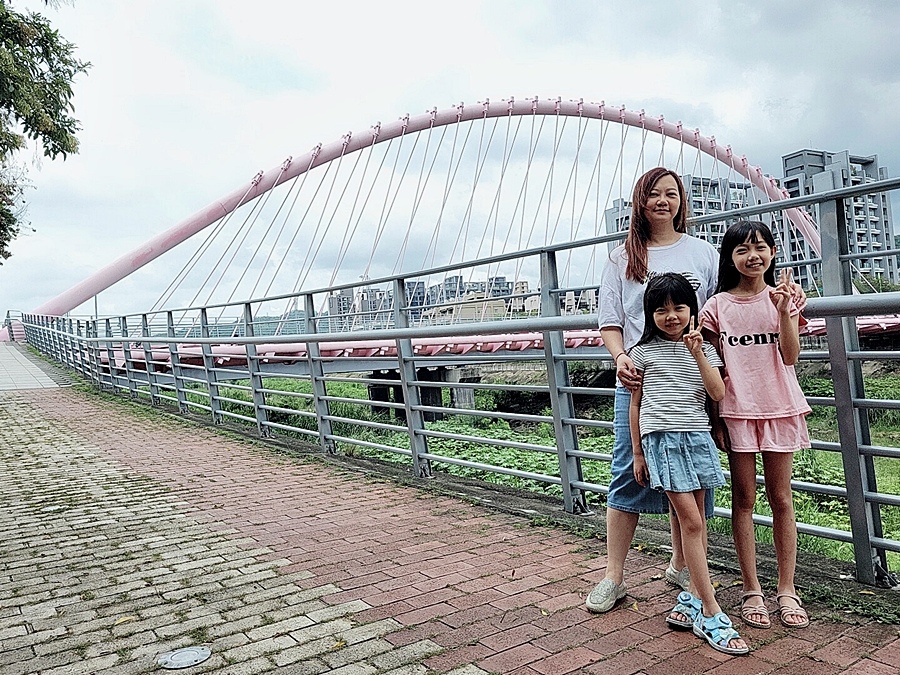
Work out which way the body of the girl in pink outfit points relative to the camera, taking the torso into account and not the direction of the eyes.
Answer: toward the camera

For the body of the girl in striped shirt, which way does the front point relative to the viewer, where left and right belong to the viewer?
facing the viewer

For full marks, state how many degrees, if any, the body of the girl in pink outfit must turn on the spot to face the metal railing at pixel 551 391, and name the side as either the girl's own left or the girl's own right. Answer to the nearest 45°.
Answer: approximately 135° to the girl's own right

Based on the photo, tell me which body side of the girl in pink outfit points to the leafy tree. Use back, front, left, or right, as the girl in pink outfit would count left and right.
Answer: right

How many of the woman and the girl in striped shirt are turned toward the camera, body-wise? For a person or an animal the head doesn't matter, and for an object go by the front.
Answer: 2

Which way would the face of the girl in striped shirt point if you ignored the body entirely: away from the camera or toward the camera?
toward the camera

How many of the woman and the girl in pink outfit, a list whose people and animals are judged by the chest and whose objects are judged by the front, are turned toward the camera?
2

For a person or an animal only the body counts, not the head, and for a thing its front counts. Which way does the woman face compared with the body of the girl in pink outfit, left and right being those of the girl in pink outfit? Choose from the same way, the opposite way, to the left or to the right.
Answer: the same way

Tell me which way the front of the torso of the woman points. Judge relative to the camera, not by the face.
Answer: toward the camera

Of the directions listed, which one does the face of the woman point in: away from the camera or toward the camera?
toward the camera

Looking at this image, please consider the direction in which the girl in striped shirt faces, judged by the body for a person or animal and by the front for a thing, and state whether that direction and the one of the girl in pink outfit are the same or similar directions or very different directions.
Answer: same or similar directions
